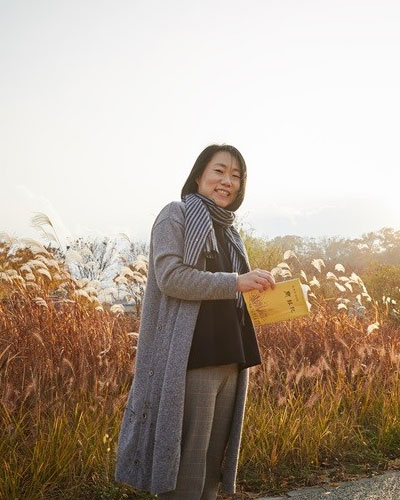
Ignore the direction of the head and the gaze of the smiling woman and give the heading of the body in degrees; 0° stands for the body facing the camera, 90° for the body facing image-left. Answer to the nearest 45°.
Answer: approximately 315°
